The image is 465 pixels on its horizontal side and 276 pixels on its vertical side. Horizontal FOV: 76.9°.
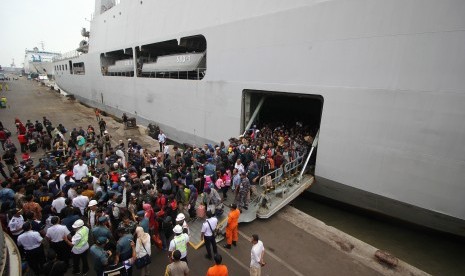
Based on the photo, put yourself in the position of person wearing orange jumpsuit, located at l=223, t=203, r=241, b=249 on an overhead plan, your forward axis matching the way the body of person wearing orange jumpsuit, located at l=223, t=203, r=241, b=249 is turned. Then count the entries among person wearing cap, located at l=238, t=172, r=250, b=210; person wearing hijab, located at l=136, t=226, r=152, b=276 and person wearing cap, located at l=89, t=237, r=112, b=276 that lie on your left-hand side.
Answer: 2

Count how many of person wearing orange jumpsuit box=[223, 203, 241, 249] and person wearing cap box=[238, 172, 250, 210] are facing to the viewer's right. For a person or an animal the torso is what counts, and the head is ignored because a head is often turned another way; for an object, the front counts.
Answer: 0

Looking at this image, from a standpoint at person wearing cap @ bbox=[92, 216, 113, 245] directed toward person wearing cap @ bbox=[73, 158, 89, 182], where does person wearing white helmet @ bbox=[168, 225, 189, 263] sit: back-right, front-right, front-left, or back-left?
back-right

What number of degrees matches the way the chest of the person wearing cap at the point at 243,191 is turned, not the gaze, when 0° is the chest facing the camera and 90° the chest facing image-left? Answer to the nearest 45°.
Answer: approximately 90°
